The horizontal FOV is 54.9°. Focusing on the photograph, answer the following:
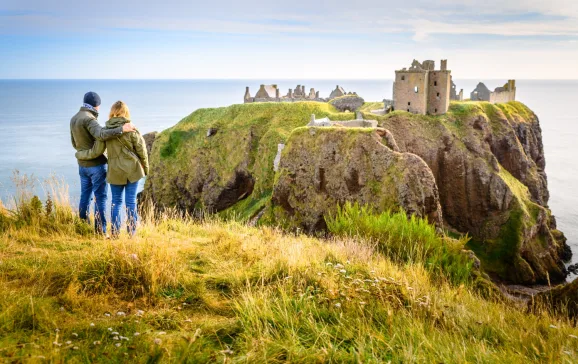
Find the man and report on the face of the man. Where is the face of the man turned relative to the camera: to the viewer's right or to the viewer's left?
to the viewer's right

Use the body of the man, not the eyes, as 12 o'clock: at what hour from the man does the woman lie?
The woman is roughly at 3 o'clock from the man.

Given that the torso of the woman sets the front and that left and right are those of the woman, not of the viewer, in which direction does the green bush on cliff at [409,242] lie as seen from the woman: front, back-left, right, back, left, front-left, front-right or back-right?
right

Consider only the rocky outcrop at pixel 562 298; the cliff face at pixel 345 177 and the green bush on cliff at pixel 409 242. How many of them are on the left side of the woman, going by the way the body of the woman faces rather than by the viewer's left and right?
0

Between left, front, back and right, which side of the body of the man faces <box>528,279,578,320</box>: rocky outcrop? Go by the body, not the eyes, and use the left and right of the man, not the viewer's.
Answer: right

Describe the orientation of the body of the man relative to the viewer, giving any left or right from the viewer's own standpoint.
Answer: facing away from the viewer and to the right of the viewer

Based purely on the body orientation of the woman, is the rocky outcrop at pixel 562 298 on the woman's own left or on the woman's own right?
on the woman's own right

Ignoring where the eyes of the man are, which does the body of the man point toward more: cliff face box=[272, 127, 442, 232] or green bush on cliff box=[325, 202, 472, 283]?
the cliff face

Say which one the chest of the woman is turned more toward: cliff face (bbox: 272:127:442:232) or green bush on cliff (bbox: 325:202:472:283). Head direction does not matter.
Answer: the cliff face

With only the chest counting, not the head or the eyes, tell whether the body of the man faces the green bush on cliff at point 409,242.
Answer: no

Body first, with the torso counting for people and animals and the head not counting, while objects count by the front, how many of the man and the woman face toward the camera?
0

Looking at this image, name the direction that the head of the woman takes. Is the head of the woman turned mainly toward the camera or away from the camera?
away from the camera

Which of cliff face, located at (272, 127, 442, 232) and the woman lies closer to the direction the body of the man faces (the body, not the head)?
the cliff face

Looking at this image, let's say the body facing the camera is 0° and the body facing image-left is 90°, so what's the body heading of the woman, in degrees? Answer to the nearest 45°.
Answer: approximately 180°
